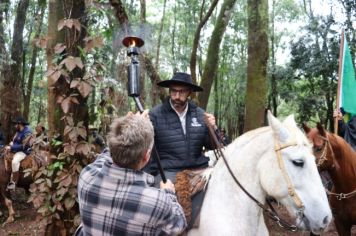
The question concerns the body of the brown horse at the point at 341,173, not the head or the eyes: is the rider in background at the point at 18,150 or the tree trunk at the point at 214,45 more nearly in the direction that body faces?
the rider in background

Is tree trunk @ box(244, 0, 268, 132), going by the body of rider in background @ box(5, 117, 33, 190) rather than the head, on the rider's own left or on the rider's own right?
on the rider's own left

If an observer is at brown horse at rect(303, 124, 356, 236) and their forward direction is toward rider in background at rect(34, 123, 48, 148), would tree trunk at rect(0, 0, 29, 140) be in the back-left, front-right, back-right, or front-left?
front-right

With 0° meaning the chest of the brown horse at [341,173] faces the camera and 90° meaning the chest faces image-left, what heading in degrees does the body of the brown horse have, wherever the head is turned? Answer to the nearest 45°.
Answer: approximately 45°

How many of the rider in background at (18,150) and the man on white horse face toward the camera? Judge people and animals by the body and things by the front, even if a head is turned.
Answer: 1

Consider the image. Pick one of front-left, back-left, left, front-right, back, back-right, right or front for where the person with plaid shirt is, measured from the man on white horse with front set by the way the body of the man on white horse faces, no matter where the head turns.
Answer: front

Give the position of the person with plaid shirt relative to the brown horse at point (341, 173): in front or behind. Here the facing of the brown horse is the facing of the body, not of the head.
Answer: in front

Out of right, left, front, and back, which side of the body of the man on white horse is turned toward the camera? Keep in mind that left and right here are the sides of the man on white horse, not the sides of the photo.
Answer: front

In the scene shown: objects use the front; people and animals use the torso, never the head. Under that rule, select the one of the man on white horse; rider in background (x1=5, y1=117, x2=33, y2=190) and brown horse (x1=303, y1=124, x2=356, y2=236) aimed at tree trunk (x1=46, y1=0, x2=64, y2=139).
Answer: the brown horse
